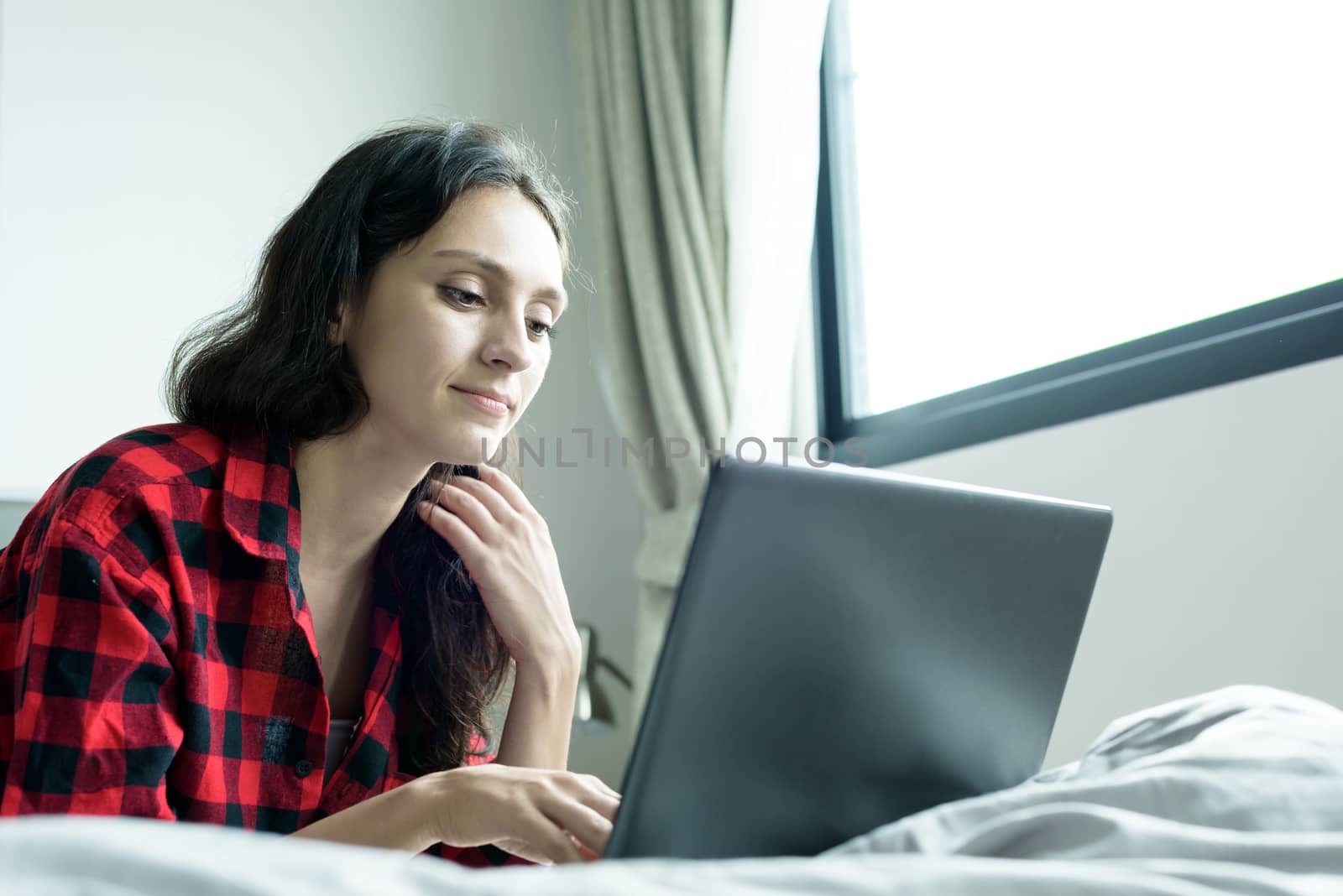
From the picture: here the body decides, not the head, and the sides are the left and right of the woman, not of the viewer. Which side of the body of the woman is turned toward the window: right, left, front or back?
left

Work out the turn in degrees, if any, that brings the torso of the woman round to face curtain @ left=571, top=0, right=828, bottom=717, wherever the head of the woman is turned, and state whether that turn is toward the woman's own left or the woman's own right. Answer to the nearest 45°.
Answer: approximately 90° to the woman's own left

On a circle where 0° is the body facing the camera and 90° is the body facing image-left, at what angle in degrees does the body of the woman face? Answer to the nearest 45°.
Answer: approximately 315°

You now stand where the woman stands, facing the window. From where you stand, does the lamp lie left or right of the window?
left

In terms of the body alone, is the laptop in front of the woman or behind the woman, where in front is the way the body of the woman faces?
in front
